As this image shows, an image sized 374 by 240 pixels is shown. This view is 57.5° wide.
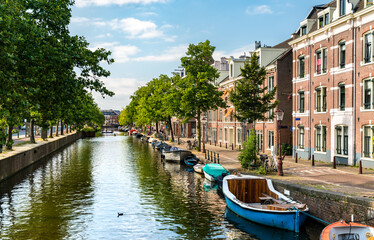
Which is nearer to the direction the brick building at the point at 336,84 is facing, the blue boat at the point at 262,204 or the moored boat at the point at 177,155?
the blue boat

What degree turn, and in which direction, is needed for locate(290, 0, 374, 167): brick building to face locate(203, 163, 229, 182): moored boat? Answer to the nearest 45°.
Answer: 0° — it already faces it

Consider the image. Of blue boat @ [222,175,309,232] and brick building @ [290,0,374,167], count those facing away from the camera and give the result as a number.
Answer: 0

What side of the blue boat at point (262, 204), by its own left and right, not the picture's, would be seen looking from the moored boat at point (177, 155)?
back

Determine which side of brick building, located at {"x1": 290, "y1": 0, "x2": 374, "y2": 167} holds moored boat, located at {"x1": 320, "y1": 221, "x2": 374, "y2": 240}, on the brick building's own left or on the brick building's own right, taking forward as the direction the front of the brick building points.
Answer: on the brick building's own left

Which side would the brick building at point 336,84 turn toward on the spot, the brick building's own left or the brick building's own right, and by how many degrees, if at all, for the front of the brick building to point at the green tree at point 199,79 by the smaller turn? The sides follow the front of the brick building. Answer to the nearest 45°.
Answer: approximately 90° to the brick building's own right

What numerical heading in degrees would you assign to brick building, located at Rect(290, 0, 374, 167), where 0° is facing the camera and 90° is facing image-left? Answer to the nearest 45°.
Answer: approximately 45°

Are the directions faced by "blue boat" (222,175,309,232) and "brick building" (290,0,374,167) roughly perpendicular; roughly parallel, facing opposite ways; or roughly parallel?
roughly perpendicular

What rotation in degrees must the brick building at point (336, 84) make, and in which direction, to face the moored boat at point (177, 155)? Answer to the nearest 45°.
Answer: approximately 45° to its right

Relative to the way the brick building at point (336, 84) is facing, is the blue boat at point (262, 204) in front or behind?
in front
